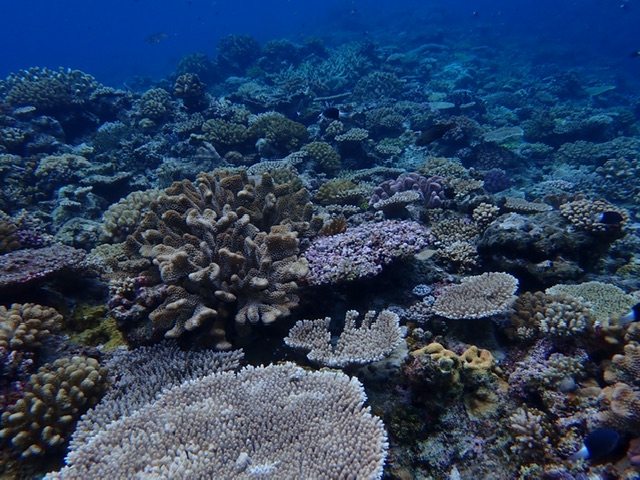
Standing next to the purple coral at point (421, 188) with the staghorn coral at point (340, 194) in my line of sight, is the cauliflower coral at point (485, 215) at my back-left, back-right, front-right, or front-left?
back-left
